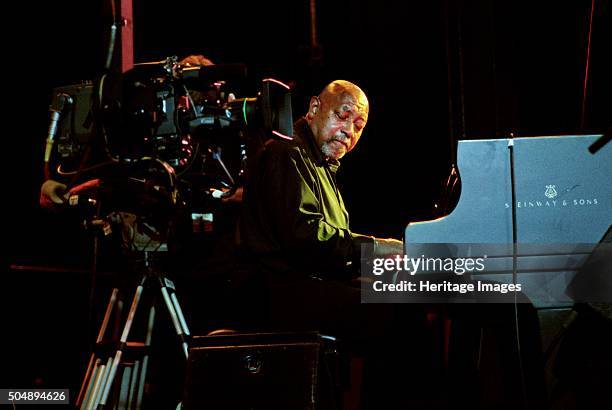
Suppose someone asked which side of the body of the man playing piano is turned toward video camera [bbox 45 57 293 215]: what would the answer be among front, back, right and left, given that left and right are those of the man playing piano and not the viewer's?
back

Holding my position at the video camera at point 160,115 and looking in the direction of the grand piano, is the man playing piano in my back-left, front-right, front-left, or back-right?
front-left

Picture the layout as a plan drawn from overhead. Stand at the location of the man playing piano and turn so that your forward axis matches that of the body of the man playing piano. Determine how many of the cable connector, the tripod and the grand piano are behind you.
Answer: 2

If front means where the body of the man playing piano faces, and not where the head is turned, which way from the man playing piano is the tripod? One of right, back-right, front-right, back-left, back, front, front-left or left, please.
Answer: back

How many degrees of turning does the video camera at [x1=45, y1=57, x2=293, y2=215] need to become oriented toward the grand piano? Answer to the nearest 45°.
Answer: approximately 45° to its right

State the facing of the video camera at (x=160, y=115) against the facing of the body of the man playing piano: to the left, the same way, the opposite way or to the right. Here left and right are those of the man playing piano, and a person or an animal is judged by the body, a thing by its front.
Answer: the same way

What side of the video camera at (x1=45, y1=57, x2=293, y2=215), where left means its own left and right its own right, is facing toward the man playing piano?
front

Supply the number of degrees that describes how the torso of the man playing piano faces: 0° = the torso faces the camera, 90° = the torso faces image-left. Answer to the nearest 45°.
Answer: approximately 270°

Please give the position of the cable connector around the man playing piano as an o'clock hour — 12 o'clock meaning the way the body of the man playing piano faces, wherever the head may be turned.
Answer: The cable connector is roughly at 6 o'clock from the man playing piano.

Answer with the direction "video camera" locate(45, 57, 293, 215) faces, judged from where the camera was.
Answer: facing to the right of the viewer

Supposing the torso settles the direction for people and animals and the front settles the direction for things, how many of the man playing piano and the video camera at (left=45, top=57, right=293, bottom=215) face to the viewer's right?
2
